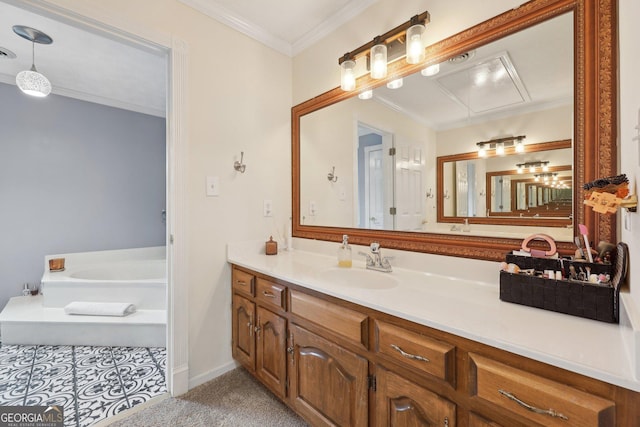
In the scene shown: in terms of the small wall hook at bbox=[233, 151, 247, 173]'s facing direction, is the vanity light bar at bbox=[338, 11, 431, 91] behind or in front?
in front

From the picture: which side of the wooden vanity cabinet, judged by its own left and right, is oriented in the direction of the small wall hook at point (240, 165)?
right

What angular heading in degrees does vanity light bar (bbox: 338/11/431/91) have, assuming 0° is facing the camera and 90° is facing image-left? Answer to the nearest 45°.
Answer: approximately 45°

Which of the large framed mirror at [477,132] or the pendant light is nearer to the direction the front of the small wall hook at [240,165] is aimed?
the large framed mirror

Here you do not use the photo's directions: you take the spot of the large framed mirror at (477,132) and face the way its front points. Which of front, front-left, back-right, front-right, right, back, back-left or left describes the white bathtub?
front-right

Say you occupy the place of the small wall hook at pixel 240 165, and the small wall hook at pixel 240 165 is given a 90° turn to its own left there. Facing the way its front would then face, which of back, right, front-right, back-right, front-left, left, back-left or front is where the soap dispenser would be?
right

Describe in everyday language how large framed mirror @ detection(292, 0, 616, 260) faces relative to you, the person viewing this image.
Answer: facing the viewer and to the left of the viewer

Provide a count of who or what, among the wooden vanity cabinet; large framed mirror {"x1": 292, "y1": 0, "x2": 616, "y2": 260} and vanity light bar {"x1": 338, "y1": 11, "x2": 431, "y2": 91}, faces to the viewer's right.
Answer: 0

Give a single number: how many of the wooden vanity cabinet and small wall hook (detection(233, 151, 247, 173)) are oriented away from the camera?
0

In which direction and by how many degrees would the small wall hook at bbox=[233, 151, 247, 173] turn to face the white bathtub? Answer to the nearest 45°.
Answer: approximately 180°

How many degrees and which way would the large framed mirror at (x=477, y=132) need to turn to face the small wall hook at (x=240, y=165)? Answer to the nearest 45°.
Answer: approximately 45° to its right

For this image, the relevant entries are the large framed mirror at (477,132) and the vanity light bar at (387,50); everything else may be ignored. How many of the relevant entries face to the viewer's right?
0

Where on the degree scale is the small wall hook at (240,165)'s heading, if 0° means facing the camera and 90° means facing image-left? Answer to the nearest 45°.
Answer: approximately 315°
